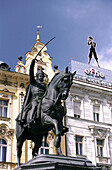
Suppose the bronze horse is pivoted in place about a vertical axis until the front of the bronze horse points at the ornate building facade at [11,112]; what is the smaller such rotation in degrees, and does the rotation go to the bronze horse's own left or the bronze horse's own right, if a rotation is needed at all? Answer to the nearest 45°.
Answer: approximately 135° to the bronze horse's own left
